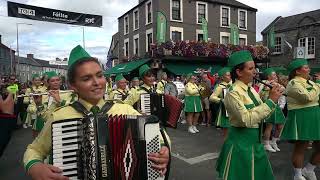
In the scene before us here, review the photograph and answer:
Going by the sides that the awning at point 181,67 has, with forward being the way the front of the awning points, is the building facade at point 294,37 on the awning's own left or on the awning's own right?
on the awning's own left

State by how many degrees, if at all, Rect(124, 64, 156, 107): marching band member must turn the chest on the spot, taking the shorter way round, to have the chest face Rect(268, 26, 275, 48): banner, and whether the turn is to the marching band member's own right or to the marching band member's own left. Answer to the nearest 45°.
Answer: approximately 90° to the marching band member's own left

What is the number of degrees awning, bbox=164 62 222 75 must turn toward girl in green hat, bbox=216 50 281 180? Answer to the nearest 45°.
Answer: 0° — it already faces them

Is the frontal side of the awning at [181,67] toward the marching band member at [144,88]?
yes

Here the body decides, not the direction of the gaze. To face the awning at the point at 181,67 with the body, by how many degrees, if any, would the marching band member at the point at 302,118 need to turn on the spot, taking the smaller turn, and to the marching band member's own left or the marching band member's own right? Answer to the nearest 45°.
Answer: approximately 135° to the marching band member's own left

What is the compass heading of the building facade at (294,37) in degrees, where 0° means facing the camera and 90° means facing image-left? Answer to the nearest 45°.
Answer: approximately 45°
